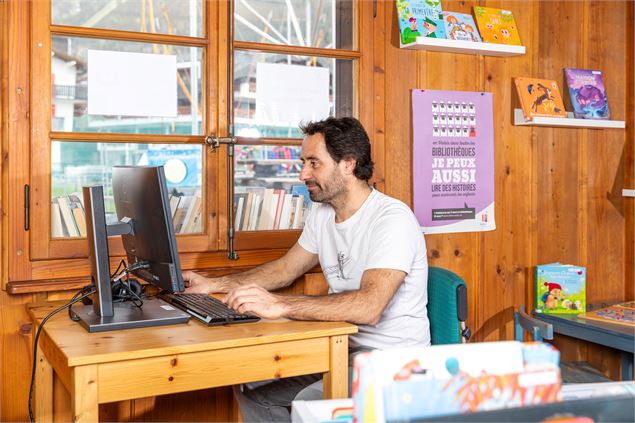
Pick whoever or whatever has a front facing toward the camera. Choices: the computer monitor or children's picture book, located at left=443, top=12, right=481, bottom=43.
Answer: the children's picture book

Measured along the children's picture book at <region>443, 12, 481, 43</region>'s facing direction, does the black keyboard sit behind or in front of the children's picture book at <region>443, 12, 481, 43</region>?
in front

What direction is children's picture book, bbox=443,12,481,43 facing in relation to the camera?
toward the camera

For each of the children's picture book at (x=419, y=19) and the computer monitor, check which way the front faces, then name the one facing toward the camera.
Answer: the children's picture book

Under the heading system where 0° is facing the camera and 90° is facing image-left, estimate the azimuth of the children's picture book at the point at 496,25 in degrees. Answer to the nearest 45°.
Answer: approximately 0°

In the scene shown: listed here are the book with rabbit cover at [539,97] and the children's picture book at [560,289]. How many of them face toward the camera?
2

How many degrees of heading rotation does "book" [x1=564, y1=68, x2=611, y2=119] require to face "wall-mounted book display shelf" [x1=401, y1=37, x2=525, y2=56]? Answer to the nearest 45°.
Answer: approximately 45° to its right

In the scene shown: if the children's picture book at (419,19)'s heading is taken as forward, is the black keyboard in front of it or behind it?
in front

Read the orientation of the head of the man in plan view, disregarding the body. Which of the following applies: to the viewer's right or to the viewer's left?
to the viewer's left

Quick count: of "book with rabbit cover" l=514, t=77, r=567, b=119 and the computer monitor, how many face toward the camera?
1

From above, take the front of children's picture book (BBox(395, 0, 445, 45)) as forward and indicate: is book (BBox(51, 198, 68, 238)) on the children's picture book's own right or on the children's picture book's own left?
on the children's picture book's own right

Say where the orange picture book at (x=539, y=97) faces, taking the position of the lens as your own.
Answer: facing the viewer

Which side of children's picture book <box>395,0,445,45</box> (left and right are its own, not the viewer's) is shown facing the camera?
front

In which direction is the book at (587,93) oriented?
toward the camera

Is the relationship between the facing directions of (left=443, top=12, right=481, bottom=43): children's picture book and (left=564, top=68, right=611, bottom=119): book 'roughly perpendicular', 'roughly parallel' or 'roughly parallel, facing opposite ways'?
roughly parallel
